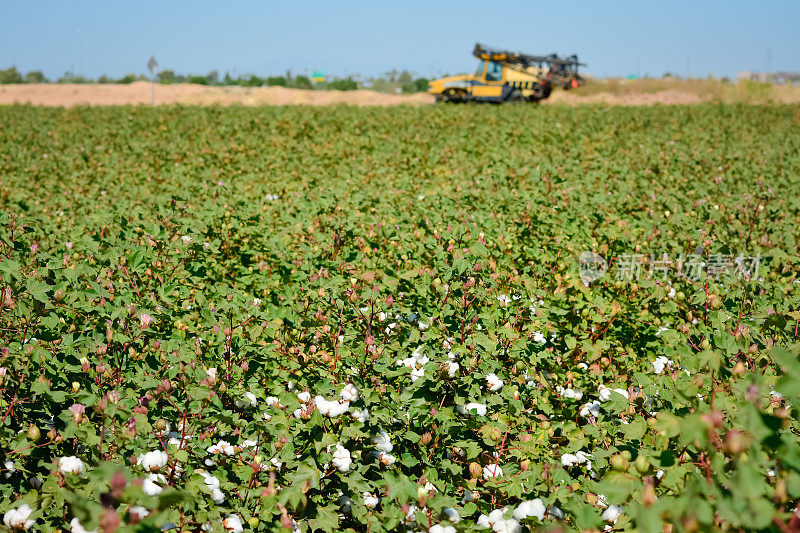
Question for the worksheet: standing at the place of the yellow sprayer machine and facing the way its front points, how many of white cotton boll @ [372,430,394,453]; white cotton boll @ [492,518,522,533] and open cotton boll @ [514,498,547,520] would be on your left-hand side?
3

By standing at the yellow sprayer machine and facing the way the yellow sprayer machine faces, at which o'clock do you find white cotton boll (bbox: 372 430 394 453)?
The white cotton boll is roughly at 9 o'clock from the yellow sprayer machine.

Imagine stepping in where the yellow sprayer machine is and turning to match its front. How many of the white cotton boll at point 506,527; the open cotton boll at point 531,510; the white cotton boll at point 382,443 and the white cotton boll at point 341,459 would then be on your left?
4

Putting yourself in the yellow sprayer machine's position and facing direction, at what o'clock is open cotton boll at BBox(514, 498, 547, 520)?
The open cotton boll is roughly at 9 o'clock from the yellow sprayer machine.

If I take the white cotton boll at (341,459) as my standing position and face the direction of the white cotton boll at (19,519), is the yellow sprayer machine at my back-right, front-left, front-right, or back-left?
back-right

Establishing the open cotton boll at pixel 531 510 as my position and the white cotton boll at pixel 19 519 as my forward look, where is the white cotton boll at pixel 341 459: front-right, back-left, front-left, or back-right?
front-right

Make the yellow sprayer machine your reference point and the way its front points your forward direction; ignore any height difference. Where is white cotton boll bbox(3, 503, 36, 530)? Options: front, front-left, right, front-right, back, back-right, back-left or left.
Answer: left

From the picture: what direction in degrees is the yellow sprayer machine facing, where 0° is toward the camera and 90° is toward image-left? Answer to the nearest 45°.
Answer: approximately 90°

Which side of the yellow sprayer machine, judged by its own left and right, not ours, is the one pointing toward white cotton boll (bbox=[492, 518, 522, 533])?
left

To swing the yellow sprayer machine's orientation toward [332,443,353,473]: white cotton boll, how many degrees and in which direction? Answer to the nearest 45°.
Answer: approximately 90° to its left

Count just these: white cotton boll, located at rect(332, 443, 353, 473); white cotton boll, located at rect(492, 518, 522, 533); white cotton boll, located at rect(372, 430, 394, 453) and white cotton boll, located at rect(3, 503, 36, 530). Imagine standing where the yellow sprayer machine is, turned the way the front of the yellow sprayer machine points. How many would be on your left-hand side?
4
